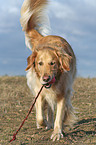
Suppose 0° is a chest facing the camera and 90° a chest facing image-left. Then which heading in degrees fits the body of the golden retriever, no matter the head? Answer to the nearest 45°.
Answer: approximately 0°
